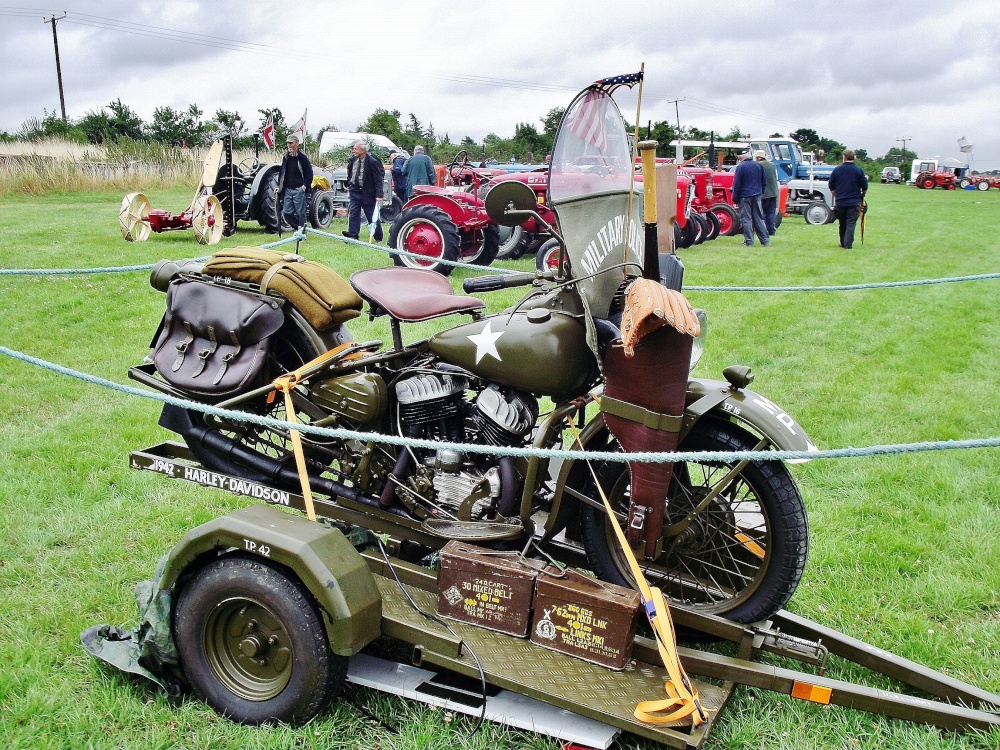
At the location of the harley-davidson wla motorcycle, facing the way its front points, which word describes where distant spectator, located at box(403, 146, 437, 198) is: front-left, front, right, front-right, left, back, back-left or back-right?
back-left

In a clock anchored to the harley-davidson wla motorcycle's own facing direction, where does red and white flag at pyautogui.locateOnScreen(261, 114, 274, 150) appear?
The red and white flag is roughly at 7 o'clock from the harley-davidson wla motorcycle.

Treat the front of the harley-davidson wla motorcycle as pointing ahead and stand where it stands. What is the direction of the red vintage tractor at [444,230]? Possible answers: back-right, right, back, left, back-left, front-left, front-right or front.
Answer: back-left

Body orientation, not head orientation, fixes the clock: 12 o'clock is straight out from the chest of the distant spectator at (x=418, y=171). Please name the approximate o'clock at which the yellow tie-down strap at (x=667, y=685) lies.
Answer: The yellow tie-down strap is roughly at 6 o'clock from the distant spectator.

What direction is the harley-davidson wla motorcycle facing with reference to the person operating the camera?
facing the viewer and to the right of the viewer

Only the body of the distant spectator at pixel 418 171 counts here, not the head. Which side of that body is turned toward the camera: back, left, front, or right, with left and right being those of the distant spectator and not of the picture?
back

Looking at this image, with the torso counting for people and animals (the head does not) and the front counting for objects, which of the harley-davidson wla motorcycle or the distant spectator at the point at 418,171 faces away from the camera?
the distant spectator

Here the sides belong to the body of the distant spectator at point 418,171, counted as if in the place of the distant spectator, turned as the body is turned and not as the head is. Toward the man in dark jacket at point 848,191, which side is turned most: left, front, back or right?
right

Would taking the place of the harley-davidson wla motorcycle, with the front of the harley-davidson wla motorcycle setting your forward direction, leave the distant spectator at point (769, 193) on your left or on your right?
on your left

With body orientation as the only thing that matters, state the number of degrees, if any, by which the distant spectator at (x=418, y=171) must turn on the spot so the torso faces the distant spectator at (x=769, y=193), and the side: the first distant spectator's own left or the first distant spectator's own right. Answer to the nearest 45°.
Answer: approximately 90° to the first distant spectator's own right
